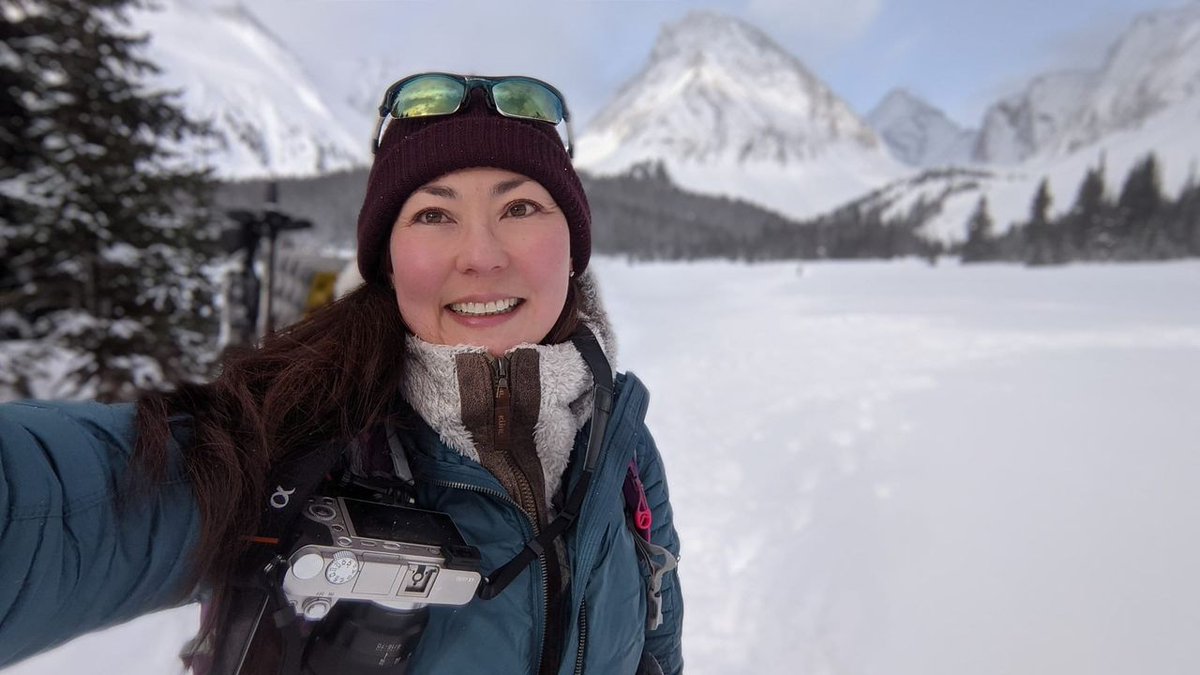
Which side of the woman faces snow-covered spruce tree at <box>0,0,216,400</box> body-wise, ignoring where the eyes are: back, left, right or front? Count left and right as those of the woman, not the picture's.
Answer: back

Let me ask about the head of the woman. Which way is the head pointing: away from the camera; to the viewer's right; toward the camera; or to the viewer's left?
toward the camera

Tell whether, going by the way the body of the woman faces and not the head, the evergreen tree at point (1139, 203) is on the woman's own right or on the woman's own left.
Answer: on the woman's own left

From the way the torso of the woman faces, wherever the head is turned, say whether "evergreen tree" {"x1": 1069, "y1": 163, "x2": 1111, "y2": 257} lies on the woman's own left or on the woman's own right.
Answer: on the woman's own left

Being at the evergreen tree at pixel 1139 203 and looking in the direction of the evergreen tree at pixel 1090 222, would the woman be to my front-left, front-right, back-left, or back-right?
front-left

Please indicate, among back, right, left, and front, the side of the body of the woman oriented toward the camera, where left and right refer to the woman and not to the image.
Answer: front
